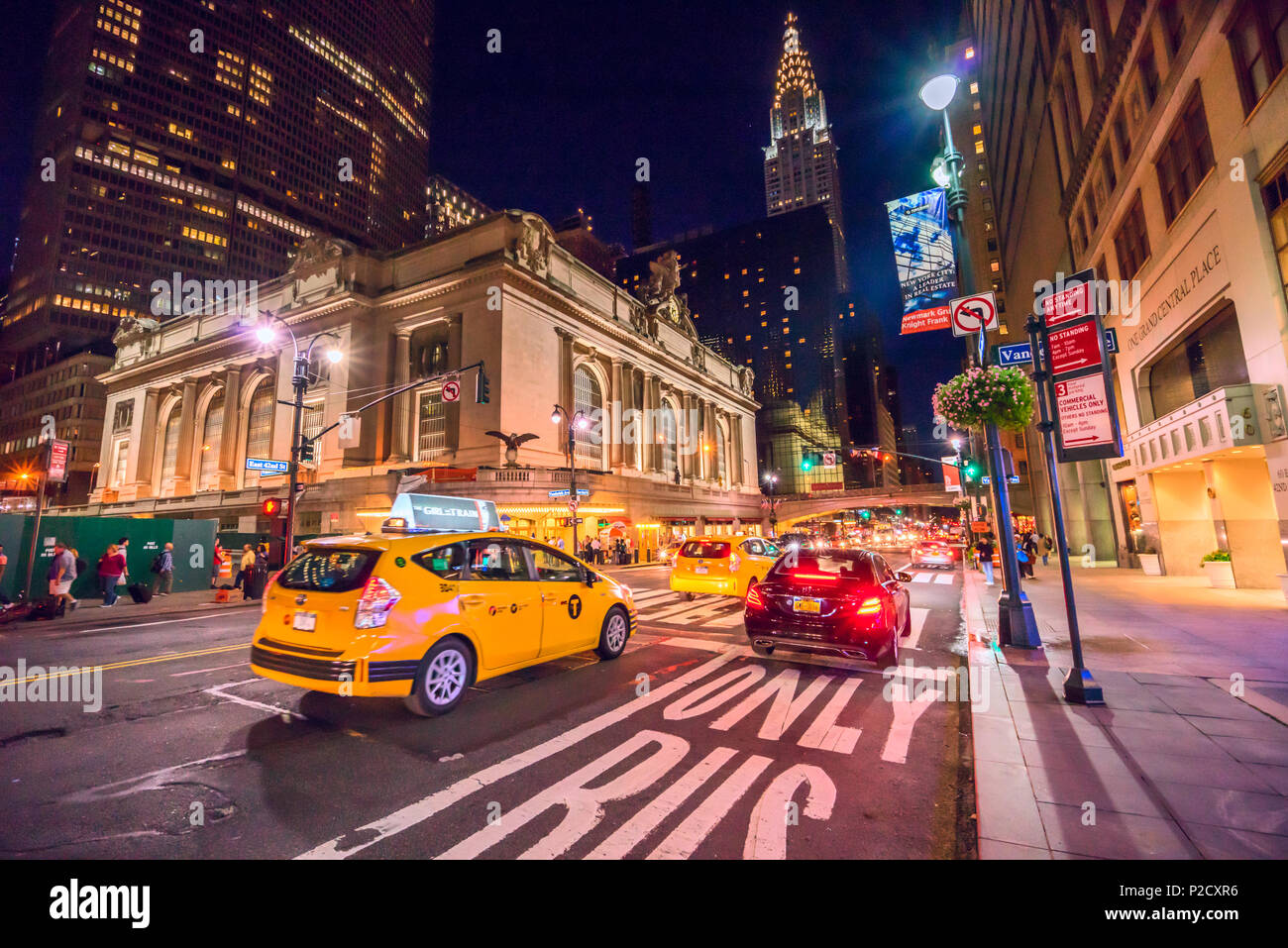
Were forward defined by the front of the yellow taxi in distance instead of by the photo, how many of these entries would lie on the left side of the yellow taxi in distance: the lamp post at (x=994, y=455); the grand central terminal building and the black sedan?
1

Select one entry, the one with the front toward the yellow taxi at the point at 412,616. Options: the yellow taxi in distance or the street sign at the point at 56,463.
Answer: the street sign

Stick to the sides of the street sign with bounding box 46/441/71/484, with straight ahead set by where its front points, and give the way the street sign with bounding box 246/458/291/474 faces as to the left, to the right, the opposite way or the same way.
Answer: the same way

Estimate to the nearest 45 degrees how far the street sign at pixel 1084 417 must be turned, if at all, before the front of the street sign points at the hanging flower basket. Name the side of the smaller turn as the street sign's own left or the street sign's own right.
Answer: approximately 135° to the street sign's own right

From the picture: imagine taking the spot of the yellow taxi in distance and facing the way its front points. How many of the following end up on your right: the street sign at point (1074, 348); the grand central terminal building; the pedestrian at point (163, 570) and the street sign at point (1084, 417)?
2

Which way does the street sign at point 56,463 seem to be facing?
toward the camera

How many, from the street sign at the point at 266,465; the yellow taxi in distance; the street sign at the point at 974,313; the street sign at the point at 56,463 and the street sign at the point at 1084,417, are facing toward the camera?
4

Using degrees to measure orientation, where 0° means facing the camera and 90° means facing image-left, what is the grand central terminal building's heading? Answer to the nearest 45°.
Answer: approximately 315°

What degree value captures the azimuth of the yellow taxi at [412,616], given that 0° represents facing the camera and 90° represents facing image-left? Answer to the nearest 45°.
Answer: approximately 225°

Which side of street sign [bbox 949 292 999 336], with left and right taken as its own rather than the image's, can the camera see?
front

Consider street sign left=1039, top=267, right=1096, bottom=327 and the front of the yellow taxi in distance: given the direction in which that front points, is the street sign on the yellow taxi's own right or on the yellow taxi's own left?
on the yellow taxi's own right

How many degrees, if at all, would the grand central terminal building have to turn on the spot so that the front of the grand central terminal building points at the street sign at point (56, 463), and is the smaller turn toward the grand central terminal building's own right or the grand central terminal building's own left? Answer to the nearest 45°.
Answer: approximately 90° to the grand central terminal building's own right

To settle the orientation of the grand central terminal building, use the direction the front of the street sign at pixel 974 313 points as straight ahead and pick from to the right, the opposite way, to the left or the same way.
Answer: to the left

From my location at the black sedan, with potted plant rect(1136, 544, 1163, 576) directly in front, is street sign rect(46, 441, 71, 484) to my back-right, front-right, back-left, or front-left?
back-left

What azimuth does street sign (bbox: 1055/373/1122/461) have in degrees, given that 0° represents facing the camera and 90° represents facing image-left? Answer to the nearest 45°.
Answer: approximately 0°

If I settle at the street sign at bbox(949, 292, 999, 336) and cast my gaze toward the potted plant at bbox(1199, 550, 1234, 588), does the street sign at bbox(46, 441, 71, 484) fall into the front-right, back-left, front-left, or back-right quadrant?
back-left

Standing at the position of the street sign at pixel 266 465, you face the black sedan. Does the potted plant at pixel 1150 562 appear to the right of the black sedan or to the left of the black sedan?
left
